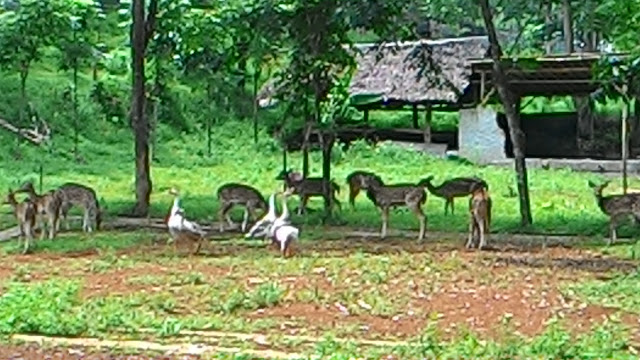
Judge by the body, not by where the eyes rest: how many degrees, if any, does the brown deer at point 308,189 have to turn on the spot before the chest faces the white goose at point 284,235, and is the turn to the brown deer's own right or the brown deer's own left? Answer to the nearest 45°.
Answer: approximately 90° to the brown deer's own left

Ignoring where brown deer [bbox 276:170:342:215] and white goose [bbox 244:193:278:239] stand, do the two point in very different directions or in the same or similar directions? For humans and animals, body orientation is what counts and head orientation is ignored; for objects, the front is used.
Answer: very different directions

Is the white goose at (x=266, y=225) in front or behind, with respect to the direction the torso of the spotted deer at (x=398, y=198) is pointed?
in front

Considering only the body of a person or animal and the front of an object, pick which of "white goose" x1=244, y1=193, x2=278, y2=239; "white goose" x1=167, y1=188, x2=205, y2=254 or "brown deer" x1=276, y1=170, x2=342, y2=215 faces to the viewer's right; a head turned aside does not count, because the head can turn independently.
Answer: "white goose" x1=244, y1=193, x2=278, y2=239

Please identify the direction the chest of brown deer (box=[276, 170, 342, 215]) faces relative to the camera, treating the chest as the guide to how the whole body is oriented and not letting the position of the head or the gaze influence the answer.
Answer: to the viewer's left

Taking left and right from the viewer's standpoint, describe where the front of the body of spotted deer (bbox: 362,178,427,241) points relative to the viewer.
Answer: facing to the left of the viewer

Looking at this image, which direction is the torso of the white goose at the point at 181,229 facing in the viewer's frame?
to the viewer's left
